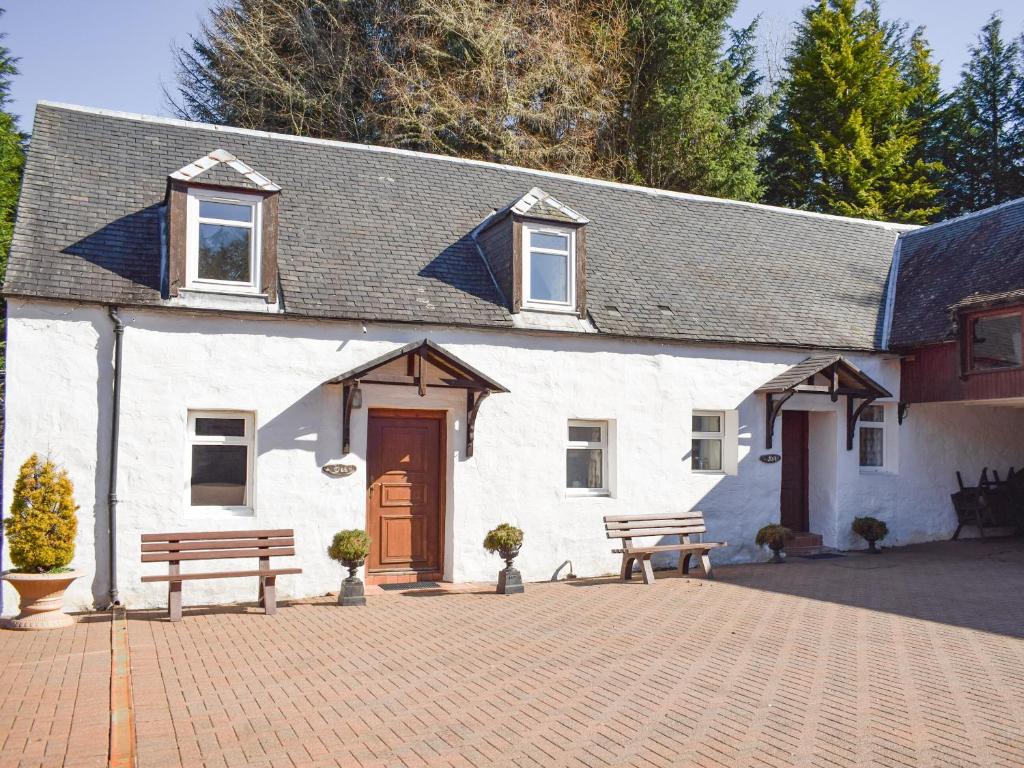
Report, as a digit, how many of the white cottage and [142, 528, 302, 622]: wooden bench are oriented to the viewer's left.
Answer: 0

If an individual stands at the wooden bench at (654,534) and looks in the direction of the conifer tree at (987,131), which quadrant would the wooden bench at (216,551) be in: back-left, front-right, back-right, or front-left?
back-left

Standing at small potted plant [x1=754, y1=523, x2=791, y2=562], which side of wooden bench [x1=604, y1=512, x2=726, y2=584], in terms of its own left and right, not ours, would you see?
left

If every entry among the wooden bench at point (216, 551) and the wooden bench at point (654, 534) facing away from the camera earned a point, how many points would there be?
0

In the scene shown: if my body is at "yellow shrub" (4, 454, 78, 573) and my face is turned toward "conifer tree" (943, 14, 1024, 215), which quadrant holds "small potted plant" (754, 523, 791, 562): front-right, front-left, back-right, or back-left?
front-right

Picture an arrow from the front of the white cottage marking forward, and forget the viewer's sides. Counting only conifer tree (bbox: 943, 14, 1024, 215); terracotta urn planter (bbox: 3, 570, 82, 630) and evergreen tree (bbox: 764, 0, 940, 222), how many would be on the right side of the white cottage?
1

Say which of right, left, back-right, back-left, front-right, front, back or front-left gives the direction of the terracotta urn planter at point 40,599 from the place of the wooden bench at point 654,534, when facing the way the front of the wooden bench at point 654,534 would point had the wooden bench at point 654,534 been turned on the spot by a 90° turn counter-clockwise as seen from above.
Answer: back

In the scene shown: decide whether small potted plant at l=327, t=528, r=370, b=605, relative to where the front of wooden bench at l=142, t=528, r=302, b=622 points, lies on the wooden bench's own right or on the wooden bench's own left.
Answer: on the wooden bench's own left

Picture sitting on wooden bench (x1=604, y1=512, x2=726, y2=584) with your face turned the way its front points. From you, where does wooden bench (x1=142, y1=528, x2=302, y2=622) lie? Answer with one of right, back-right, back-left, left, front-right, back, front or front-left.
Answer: right

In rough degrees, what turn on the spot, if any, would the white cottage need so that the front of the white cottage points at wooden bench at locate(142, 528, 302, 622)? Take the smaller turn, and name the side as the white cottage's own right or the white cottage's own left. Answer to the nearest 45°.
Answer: approximately 90° to the white cottage's own right

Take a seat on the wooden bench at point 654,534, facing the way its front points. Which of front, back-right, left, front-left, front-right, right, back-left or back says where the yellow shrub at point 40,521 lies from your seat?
right

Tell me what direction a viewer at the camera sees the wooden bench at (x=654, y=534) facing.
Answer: facing the viewer and to the right of the viewer

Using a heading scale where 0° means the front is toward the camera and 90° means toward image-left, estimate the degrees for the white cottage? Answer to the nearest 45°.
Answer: approximately 315°

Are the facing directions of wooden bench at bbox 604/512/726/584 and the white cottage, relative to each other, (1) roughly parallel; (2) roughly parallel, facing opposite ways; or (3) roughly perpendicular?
roughly parallel

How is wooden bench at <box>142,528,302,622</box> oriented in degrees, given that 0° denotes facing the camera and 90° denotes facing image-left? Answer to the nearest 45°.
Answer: approximately 0°
